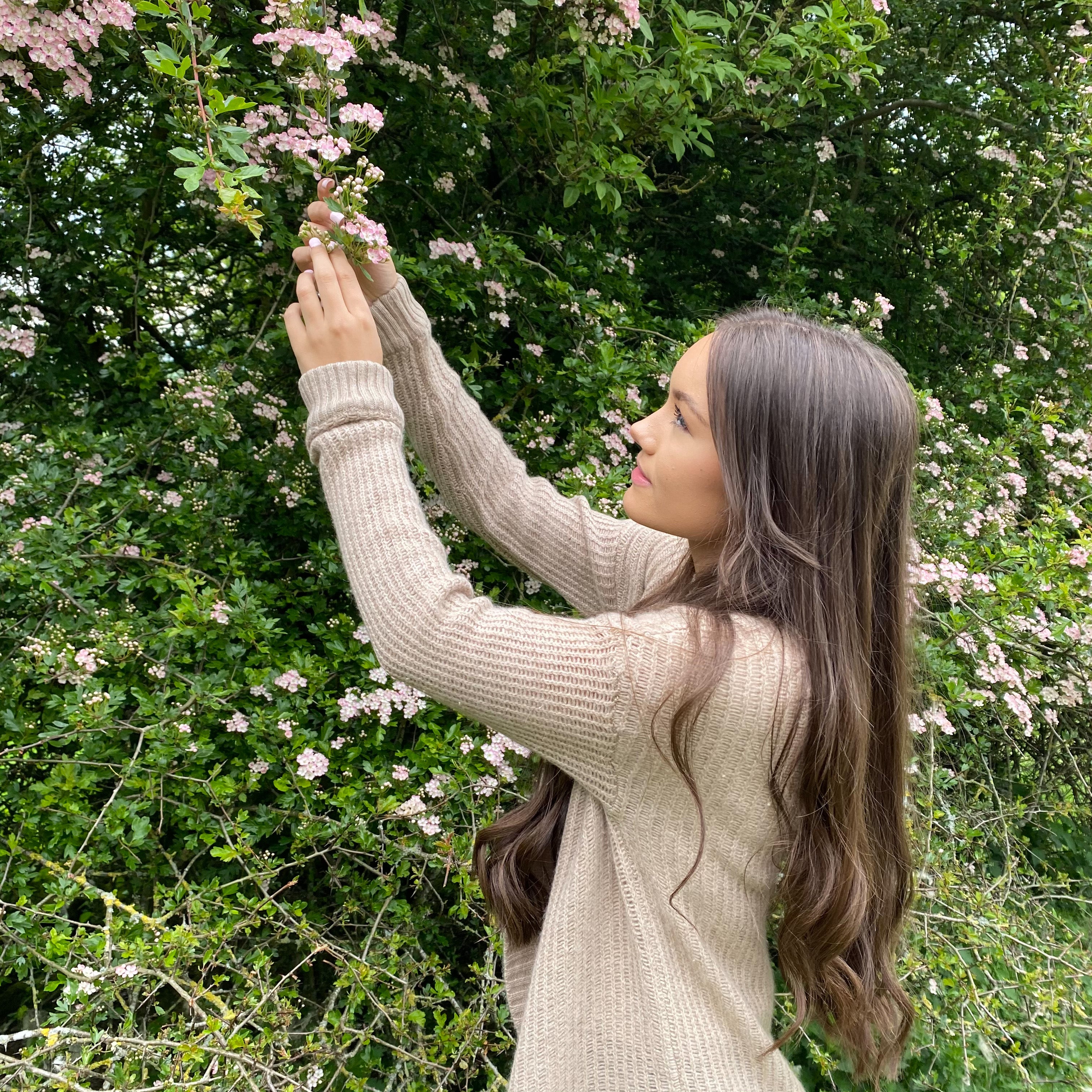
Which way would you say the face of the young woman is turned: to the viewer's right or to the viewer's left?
to the viewer's left

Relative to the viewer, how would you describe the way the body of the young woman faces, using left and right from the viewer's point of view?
facing to the left of the viewer
